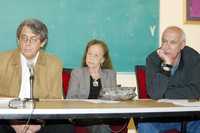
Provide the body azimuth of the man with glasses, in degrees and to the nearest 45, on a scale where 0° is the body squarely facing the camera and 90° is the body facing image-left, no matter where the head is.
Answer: approximately 0°

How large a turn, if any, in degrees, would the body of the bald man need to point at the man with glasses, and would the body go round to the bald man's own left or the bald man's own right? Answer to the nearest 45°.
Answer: approximately 45° to the bald man's own right

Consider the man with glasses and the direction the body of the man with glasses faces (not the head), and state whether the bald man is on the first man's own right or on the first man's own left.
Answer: on the first man's own left

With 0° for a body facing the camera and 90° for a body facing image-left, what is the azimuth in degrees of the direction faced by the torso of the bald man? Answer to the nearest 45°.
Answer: approximately 45°
